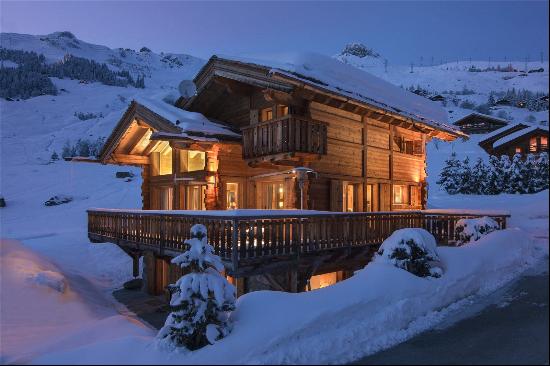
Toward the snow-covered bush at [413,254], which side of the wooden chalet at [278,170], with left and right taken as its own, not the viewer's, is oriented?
left

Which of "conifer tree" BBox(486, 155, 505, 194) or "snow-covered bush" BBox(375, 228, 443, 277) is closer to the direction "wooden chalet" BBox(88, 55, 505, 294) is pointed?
the snow-covered bush

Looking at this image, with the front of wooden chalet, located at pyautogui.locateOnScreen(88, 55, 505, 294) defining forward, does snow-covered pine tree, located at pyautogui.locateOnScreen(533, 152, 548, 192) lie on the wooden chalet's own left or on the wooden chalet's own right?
on the wooden chalet's own left

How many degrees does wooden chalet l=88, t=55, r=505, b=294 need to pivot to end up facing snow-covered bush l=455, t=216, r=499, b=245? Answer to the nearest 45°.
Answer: approximately 135° to its left

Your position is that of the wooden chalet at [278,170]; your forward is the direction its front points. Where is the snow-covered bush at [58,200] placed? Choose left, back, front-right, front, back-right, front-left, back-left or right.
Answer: right

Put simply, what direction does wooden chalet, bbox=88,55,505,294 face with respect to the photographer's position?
facing the viewer and to the left of the viewer

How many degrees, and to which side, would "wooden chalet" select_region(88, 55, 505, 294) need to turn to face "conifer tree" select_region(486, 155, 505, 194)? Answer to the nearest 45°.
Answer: approximately 135° to its left

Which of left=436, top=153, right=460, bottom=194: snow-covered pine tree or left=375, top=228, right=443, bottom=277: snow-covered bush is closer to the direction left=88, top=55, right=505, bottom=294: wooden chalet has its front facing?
the snow-covered bush

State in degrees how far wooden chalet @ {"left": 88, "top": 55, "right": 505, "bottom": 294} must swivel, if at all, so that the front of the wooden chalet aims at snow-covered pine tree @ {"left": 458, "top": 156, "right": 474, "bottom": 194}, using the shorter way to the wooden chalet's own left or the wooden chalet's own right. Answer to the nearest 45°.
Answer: approximately 180°
